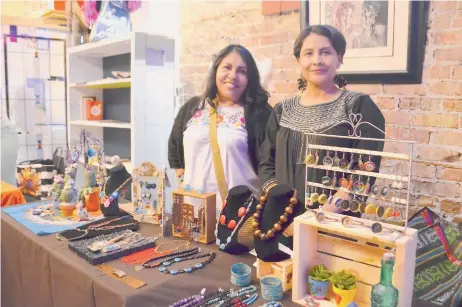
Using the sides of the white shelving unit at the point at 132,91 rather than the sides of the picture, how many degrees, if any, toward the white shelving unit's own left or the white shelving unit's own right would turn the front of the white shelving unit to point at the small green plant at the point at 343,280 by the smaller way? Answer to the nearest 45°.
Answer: approximately 45° to the white shelving unit's own left

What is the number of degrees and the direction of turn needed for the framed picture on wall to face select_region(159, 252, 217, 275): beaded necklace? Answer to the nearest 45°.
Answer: approximately 45° to its right

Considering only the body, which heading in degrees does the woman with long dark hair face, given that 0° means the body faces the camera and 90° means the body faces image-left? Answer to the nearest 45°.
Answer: approximately 0°

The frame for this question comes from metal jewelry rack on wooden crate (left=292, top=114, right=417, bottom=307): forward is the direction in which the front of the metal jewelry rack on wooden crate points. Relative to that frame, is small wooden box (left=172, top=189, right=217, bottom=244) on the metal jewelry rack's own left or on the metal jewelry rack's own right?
on the metal jewelry rack's own right

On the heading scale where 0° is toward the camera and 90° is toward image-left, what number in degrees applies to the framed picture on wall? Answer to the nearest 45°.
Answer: approximately 0°

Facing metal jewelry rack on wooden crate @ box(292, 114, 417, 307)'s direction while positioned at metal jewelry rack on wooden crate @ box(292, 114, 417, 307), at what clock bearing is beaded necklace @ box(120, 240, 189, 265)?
The beaded necklace is roughly at 2 o'clock from the metal jewelry rack on wooden crate.

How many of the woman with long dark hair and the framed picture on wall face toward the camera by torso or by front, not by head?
2
